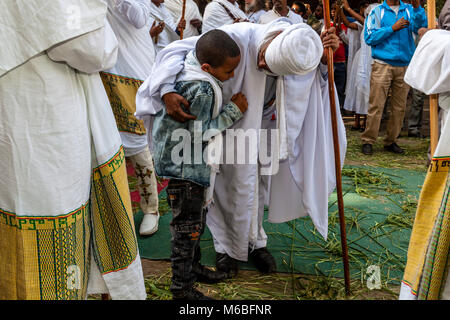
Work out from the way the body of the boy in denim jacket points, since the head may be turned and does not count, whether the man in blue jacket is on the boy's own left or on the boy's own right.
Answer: on the boy's own left

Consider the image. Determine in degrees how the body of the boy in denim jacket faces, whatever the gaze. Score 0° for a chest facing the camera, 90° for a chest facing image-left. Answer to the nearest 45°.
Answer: approximately 270°
